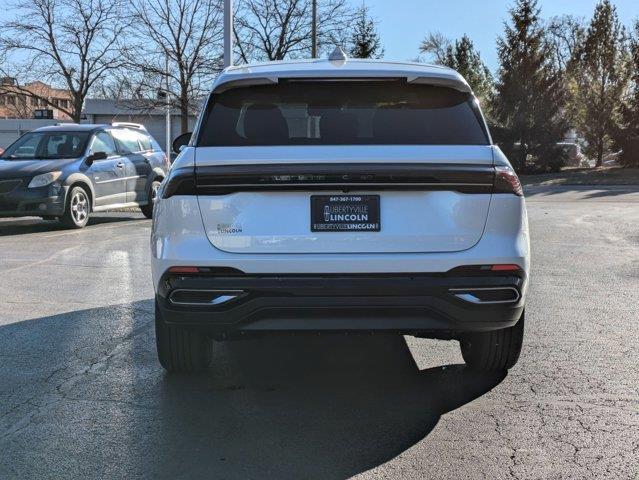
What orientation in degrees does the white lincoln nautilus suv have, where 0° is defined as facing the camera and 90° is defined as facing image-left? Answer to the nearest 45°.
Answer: approximately 180°

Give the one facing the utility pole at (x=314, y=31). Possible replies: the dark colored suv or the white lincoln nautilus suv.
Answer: the white lincoln nautilus suv

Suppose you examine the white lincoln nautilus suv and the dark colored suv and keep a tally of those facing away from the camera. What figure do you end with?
1

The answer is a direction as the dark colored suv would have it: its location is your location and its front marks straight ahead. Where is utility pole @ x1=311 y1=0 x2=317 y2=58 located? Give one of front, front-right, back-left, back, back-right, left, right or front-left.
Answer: back

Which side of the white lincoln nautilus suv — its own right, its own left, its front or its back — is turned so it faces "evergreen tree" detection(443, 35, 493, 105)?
front

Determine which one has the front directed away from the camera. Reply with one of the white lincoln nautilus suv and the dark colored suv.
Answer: the white lincoln nautilus suv

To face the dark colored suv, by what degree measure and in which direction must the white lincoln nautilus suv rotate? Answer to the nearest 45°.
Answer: approximately 45° to its left

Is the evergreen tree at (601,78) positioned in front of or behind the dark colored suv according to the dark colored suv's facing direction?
behind

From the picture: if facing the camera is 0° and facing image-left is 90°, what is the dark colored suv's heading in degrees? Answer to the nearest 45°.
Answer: approximately 45°
